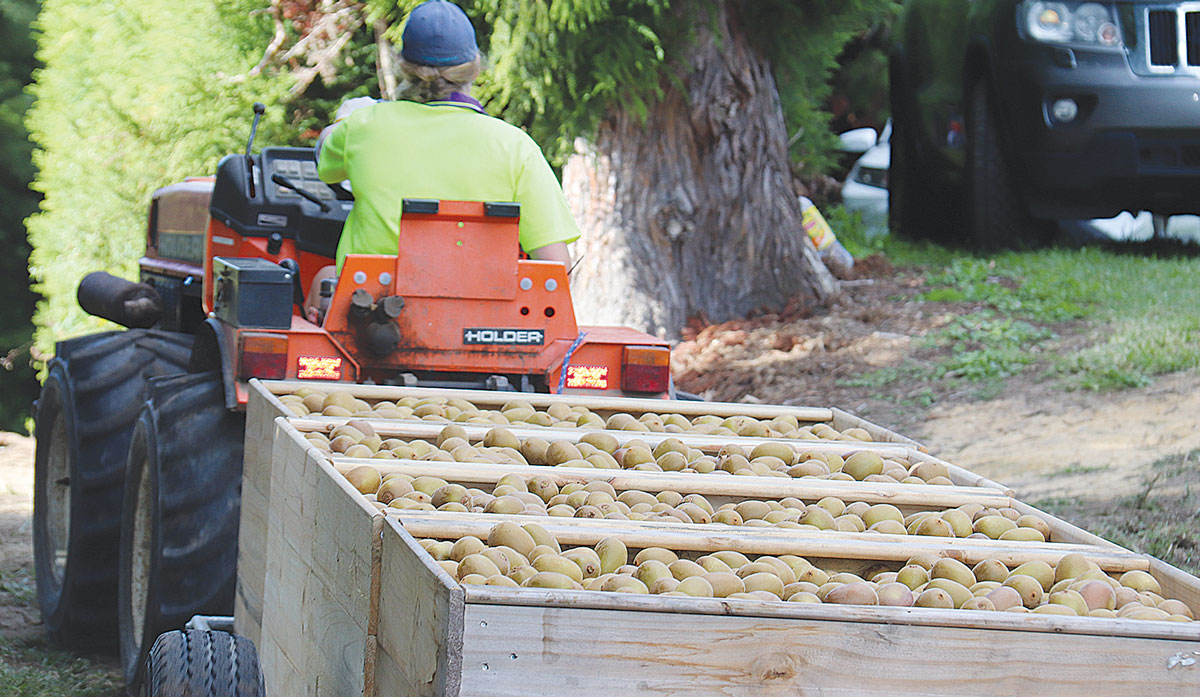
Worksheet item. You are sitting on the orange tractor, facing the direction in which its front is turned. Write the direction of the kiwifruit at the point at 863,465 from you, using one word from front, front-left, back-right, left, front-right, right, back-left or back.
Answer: back

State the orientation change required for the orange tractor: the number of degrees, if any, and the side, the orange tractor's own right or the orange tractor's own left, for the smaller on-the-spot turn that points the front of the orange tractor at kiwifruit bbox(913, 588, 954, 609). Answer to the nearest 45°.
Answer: approximately 180°

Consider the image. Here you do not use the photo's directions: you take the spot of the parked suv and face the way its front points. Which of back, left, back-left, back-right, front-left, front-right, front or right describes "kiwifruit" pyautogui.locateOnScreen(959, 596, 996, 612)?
front-right

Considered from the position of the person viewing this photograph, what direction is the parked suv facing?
facing the viewer and to the right of the viewer

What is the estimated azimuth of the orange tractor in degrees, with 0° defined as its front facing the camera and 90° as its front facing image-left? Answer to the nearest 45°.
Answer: approximately 135°

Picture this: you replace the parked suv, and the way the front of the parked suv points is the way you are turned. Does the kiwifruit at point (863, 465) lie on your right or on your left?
on your right

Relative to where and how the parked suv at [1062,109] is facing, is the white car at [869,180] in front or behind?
behind

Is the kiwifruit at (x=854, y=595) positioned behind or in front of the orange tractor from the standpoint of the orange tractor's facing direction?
behind

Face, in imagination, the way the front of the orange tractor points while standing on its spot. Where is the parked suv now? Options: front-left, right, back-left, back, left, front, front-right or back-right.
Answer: right

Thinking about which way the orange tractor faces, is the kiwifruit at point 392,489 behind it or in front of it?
behind

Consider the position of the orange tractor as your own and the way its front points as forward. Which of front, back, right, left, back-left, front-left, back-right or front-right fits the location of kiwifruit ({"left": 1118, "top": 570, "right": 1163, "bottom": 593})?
back

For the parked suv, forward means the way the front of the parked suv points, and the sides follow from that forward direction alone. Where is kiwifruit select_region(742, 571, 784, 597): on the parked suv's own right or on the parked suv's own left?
on the parked suv's own right

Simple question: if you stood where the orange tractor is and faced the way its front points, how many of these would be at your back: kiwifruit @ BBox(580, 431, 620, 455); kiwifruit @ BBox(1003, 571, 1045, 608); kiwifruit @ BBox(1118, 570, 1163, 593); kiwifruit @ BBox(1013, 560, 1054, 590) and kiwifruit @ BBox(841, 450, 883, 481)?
5

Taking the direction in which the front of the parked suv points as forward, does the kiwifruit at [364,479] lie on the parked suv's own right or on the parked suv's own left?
on the parked suv's own right

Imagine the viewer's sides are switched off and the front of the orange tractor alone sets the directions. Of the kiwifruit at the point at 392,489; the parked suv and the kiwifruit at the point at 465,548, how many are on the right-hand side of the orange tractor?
1
